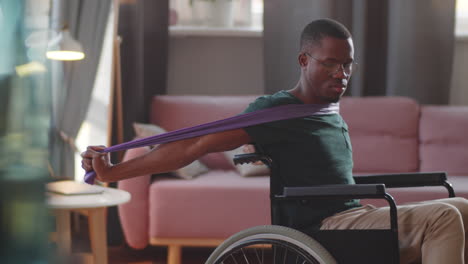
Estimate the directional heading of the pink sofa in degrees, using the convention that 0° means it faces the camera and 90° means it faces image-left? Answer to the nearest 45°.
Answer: approximately 0°

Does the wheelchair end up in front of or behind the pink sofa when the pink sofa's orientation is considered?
in front

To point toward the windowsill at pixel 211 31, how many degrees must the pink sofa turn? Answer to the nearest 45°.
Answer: approximately 180°

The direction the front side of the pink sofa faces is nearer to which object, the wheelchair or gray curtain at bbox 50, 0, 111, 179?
the wheelchair

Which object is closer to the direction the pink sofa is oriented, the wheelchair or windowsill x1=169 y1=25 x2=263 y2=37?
the wheelchair

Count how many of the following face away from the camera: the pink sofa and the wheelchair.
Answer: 0
